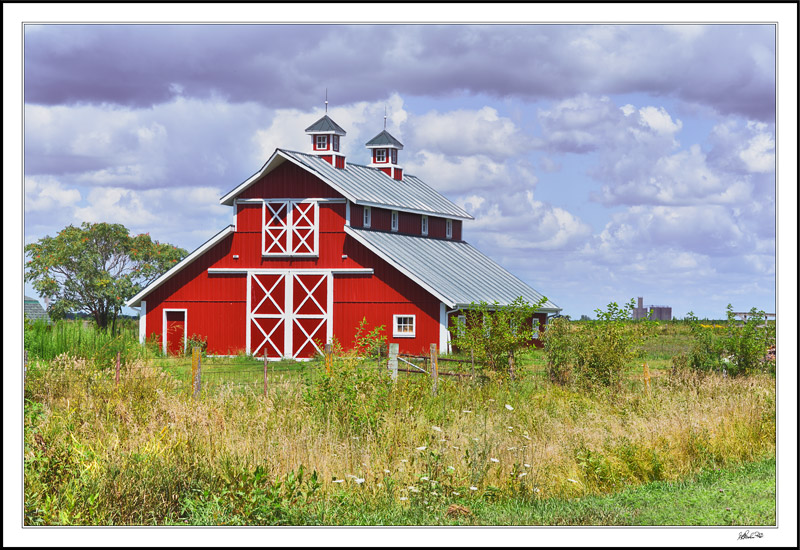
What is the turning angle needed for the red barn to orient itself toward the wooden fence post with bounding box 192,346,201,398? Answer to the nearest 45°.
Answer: approximately 45° to its left

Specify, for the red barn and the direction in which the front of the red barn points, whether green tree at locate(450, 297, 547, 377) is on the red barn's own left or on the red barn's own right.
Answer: on the red barn's own left

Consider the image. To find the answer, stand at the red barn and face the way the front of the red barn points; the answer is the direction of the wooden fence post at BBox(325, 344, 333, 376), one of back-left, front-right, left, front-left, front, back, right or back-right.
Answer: front-left

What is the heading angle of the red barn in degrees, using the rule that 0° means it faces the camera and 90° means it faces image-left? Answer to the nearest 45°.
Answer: approximately 45°
